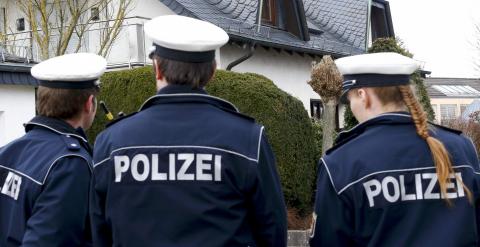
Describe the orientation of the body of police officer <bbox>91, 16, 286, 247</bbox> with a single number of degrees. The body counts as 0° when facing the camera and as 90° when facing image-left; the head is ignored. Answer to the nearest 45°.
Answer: approximately 180°

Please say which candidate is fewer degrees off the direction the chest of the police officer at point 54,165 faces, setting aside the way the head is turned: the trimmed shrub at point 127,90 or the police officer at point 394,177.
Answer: the trimmed shrub

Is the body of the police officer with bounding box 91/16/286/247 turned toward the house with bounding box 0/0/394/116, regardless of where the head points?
yes

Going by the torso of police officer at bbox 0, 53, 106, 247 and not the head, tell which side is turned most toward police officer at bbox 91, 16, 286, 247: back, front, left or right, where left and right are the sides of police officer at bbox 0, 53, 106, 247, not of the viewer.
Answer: right

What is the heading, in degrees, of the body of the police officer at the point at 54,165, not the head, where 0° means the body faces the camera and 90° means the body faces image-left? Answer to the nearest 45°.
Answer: approximately 225°

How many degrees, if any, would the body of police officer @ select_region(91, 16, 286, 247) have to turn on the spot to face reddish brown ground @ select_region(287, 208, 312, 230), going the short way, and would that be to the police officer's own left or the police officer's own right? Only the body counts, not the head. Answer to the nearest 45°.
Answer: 0° — they already face it

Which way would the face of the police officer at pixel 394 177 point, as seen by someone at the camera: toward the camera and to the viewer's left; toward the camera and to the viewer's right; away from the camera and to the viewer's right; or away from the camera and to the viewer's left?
away from the camera and to the viewer's left

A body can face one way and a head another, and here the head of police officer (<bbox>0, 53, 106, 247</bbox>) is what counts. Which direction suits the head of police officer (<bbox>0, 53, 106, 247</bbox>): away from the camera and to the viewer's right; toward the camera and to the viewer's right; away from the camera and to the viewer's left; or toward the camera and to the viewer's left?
away from the camera and to the viewer's right

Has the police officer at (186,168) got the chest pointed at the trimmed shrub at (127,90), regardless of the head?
yes
